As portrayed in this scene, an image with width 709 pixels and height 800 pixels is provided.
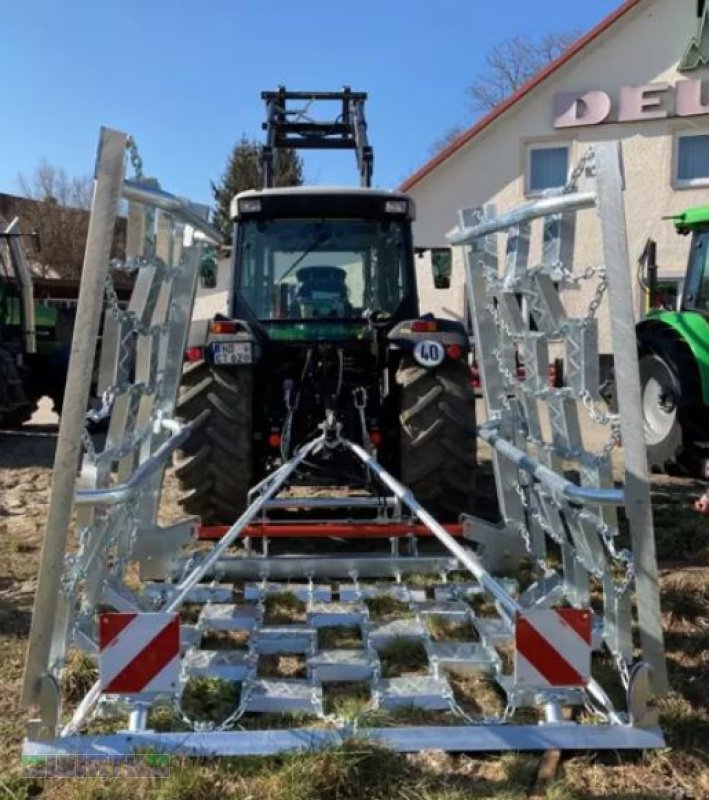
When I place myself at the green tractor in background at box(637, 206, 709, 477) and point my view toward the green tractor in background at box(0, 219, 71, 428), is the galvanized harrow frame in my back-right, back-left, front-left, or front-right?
front-left

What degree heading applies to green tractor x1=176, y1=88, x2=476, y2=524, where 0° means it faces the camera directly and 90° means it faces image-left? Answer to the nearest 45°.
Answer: approximately 180°

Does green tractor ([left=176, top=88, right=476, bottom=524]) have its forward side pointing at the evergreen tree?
yes

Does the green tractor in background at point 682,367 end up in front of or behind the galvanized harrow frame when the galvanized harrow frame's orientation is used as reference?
in front

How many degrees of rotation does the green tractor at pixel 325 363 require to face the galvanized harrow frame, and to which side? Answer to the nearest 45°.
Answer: approximately 180°

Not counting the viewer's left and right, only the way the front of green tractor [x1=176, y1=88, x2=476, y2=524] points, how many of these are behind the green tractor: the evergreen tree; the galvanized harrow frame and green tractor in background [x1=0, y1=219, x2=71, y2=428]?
1

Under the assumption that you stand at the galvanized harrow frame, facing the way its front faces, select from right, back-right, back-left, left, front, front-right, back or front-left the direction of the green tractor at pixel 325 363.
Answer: front

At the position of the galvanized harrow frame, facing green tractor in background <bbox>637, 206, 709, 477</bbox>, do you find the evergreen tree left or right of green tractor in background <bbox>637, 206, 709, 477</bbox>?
left

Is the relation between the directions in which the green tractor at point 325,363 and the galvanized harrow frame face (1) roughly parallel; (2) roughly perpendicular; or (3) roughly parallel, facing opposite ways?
roughly parallel

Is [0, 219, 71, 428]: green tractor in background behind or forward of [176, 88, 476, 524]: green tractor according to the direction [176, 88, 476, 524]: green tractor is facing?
forward

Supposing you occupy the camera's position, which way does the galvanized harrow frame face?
facing away from the viewer

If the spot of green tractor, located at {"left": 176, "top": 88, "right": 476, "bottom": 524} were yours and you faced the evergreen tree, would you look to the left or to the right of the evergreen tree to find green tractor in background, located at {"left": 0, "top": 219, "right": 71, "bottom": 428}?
left

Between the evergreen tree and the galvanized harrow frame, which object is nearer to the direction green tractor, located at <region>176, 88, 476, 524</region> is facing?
the evergreen tree

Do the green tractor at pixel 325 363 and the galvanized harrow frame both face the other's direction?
no

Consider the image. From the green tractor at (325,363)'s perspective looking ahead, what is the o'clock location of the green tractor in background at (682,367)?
The green tractor in background is roughly at 2 o'clock from the green tractor.

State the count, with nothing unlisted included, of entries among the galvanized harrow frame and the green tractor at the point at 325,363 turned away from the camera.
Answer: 2
